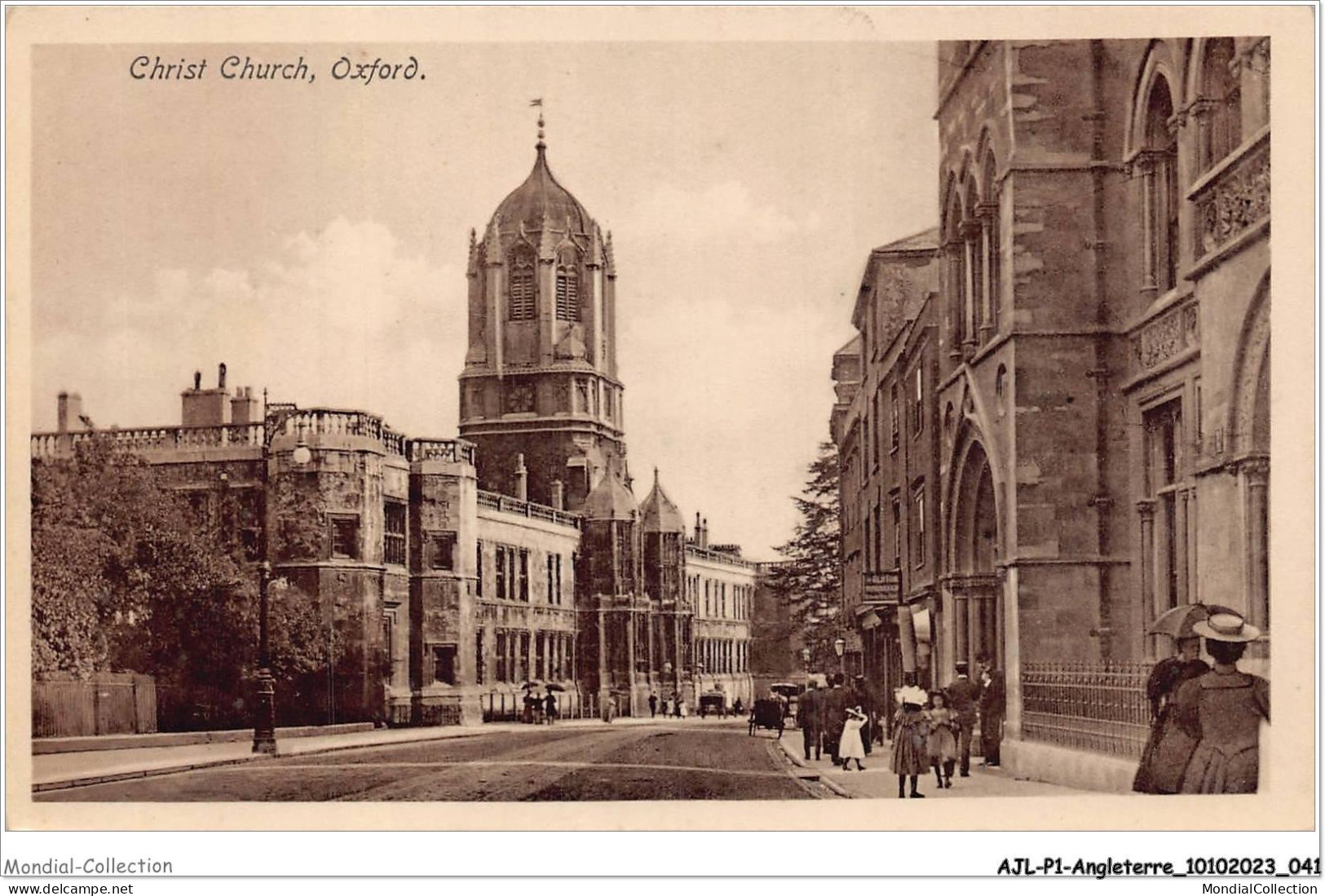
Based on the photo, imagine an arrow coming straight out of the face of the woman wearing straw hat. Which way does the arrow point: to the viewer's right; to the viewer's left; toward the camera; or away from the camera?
away from the camera

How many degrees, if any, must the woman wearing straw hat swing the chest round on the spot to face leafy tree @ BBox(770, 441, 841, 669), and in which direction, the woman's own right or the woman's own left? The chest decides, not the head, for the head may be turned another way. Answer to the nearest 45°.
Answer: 0° — they already face it

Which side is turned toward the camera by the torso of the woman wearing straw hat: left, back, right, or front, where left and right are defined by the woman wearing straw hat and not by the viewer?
back
